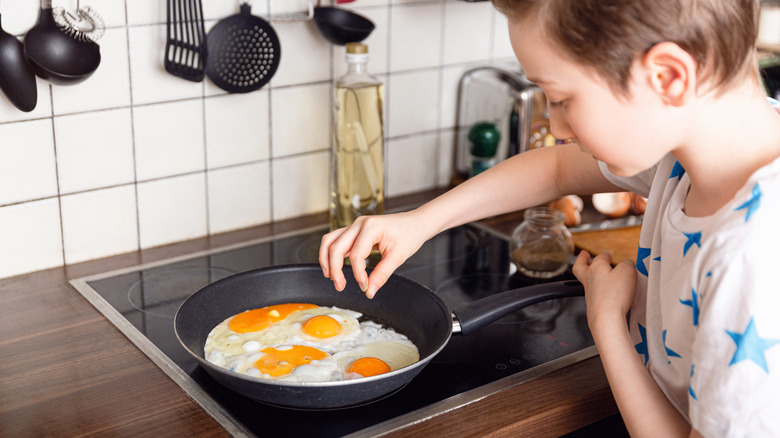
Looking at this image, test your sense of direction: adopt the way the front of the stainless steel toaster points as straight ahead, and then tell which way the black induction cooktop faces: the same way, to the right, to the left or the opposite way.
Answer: the same way

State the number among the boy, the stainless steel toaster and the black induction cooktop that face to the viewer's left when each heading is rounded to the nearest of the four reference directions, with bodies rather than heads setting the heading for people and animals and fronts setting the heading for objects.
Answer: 1

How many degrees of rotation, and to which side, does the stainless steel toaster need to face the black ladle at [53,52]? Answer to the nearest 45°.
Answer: approximately 90° to its right

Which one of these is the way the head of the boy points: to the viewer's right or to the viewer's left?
to the viewer's left

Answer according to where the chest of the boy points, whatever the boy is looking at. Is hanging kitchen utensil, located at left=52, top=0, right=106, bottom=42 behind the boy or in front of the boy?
in front

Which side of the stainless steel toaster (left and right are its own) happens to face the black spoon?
right

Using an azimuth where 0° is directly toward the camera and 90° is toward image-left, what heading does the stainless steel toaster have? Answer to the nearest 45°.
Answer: approximately 315°

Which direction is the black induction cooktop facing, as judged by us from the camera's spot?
facing the viewer and to the right of the viewer

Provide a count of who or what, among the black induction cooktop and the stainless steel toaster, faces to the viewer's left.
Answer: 0

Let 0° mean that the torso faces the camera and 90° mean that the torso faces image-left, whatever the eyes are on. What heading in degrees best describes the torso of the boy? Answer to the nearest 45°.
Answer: approximately 90°
